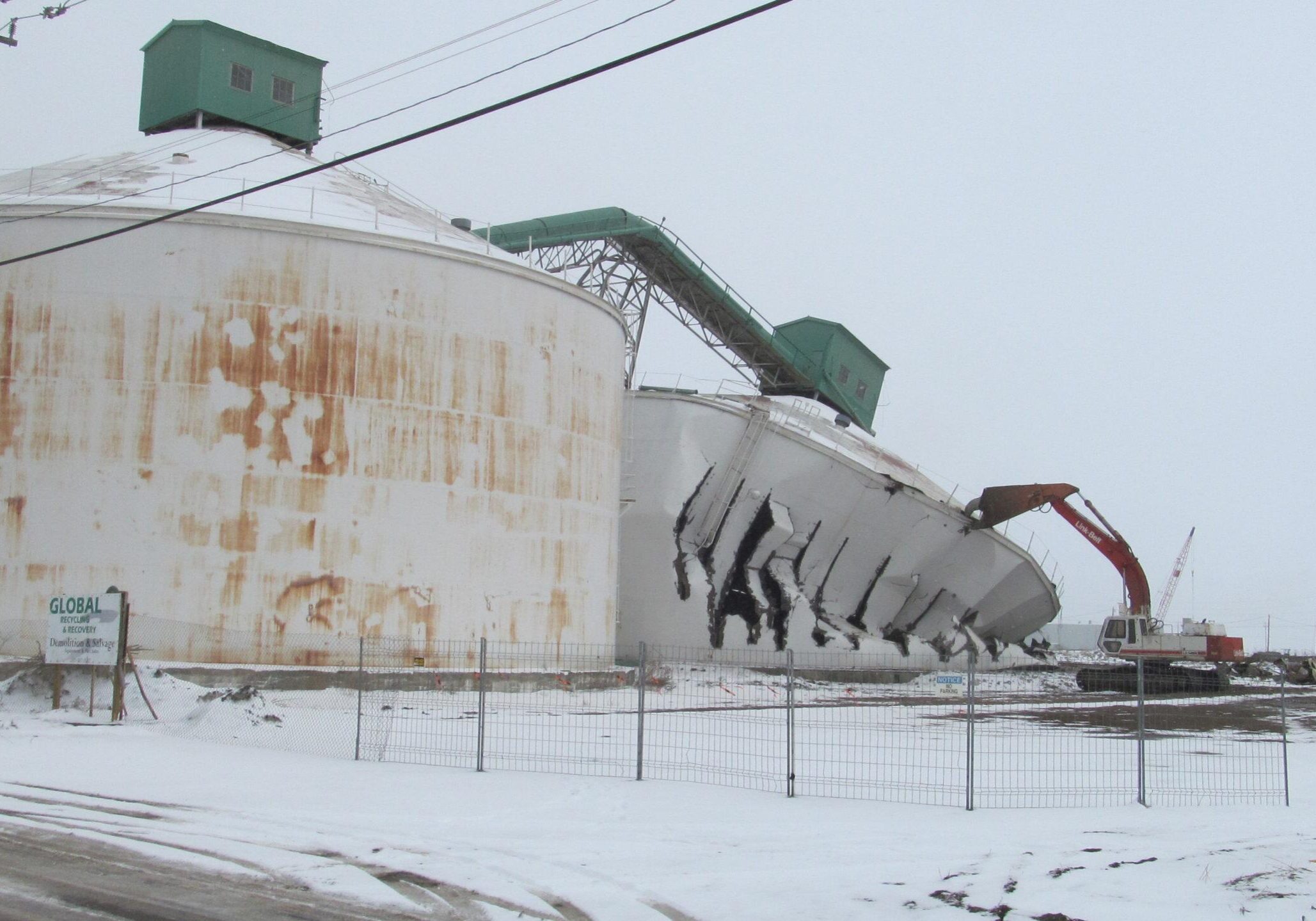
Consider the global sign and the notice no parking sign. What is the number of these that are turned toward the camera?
2

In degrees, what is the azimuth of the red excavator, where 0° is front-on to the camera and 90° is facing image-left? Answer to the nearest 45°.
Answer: approximately 90°

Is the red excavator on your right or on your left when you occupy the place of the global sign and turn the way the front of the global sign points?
on your left

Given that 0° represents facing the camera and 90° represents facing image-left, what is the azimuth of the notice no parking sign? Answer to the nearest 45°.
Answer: approximately 0°

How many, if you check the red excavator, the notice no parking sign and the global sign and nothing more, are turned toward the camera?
2

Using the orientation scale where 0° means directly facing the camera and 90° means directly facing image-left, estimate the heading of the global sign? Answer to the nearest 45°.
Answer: approximately 0°

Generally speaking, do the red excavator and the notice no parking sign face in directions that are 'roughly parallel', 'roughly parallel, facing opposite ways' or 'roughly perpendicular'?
roughly perpendicular
